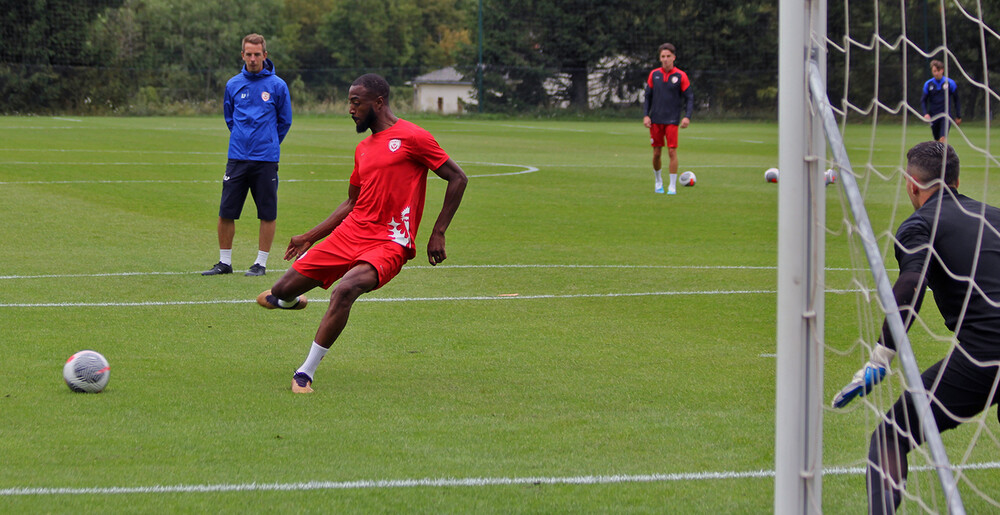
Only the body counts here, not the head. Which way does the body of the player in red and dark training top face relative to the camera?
toward the camera

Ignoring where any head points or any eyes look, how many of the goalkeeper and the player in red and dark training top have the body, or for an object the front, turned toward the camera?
1

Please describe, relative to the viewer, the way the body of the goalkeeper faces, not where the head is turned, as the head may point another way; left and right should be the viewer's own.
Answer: facing away from the viewer and to the left of the viewer

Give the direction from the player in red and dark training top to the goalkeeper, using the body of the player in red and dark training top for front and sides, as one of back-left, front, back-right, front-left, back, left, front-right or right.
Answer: front

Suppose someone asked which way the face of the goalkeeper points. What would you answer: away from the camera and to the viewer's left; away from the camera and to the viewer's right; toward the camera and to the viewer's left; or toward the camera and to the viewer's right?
away from the camera and to the viewer's left

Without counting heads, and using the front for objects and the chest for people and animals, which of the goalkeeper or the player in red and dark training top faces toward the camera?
the player in red and dark training top

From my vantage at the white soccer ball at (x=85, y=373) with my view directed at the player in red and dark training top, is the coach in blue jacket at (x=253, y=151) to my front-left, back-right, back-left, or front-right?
front-left

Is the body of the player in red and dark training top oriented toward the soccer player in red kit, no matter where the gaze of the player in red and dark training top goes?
yes

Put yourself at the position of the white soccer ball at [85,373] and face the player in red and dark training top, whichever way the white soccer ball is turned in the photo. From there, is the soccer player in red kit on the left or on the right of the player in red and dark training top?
right

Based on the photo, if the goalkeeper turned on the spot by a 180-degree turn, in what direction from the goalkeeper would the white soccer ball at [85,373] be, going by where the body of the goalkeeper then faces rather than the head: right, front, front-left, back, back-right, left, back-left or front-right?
back-right

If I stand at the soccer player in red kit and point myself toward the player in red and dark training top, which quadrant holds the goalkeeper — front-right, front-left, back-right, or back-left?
back-right

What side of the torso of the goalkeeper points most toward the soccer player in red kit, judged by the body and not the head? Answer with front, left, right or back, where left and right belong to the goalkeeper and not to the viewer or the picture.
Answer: front

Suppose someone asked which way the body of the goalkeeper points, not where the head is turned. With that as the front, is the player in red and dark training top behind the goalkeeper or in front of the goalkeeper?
in front

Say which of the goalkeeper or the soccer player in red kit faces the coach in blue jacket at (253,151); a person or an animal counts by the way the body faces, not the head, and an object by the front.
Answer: the goalkeeper

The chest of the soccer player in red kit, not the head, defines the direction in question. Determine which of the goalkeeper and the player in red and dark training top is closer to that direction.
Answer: the goalkeeper
